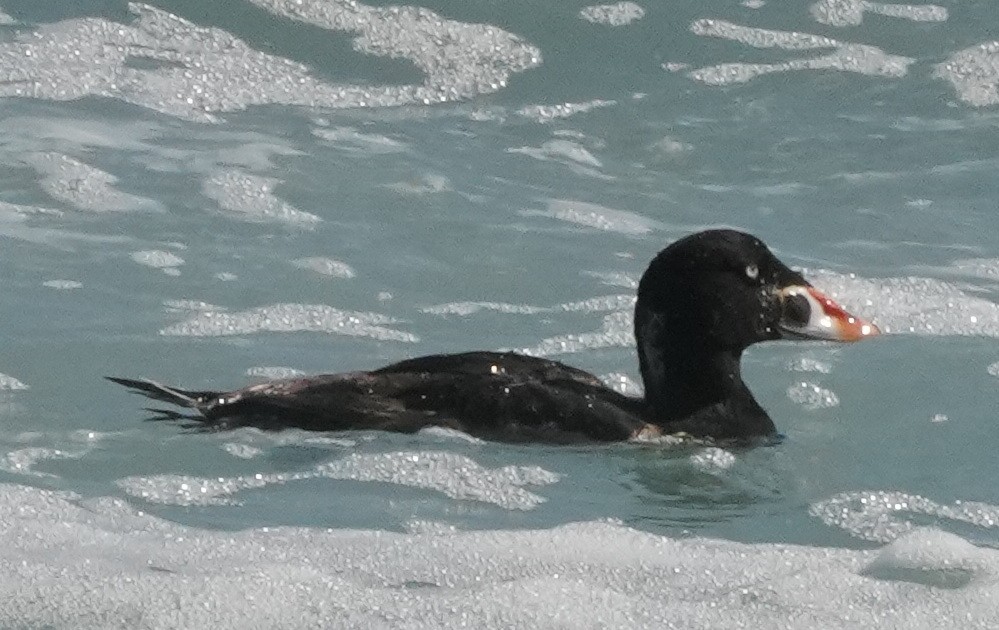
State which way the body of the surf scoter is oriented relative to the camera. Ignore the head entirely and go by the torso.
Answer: to the viewer's right
